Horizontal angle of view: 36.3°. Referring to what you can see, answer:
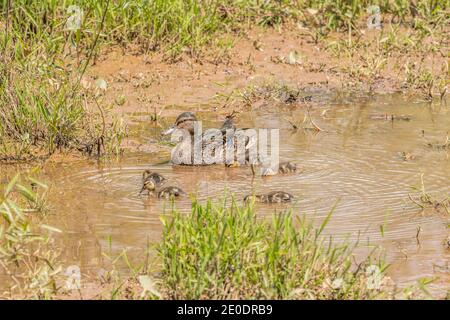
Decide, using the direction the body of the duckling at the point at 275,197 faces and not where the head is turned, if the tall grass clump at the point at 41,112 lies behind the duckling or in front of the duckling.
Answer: in front

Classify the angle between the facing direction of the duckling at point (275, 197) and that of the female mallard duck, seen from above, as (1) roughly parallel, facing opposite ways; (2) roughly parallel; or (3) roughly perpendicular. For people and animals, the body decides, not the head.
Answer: roughly parallel

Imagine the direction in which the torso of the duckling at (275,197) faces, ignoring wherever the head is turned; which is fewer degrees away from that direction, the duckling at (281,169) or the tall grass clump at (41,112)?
the tall grass clump

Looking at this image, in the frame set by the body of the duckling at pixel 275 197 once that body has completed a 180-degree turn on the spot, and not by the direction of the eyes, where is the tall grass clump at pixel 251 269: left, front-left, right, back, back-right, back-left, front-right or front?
right

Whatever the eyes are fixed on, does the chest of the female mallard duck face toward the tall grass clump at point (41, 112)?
yes

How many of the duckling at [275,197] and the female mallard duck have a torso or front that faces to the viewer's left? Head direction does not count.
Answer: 2

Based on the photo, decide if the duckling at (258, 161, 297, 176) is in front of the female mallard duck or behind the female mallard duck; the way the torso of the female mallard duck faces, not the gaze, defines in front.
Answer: behind

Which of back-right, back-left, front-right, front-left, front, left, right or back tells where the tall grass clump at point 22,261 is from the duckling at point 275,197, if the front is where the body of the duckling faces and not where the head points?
front-left

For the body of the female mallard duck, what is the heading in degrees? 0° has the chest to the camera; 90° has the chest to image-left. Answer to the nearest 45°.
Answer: approximately 90°

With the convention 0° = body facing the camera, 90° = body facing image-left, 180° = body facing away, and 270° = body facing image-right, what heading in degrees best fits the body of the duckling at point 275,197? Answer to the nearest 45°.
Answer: approximately 90°
